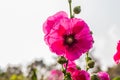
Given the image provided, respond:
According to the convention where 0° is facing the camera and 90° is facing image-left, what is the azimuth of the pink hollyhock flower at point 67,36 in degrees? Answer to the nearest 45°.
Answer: approximately 0°
